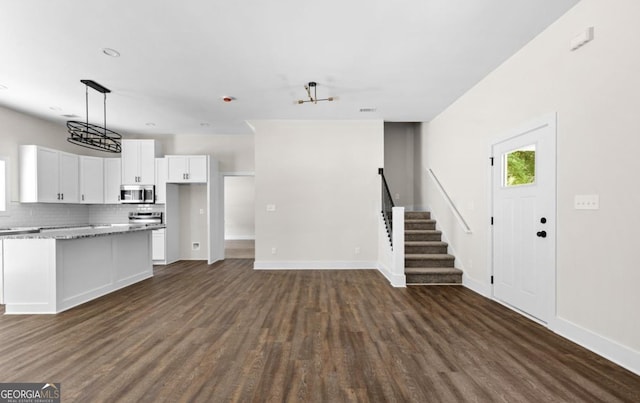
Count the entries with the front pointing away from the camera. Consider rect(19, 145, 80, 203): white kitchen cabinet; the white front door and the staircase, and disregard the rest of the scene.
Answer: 0

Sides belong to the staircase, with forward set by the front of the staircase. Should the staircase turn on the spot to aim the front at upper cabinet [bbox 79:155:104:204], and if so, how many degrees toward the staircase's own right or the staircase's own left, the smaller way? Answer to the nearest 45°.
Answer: approximately 90° to the staircase's own right

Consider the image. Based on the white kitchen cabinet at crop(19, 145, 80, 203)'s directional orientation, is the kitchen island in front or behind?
in front

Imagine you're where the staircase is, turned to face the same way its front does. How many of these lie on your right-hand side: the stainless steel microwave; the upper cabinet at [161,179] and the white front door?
2

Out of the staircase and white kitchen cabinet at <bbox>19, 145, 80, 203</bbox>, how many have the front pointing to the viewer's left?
0

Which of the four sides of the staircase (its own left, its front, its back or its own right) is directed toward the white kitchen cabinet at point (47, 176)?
right

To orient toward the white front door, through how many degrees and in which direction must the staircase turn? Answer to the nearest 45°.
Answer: approximately 45° to its left

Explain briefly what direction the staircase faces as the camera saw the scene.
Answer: facing the viewer

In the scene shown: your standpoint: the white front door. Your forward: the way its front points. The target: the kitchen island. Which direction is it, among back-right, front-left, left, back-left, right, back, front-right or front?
front

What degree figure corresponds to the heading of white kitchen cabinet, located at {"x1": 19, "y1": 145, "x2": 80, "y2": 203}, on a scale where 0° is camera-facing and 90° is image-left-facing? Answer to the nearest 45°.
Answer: approximately 315°

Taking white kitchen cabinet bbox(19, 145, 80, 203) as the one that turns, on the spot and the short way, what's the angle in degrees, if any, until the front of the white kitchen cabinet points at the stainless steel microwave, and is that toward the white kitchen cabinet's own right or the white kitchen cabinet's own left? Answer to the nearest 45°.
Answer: approximately 45° to the white kitchen cabinet's own left

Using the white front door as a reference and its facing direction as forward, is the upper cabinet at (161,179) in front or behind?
in front

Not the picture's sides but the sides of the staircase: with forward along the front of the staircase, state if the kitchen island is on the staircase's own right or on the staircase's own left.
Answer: on the staircase's own right

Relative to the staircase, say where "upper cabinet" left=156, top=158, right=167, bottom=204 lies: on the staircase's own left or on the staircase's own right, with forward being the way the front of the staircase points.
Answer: on the staircase's own right

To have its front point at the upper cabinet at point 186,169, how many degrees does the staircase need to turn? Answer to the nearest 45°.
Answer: approximately 90° to its right

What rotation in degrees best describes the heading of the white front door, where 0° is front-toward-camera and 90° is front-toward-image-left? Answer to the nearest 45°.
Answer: approximately 45°

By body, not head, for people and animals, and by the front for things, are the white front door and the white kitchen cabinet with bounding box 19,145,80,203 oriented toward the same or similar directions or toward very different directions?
very different directions
